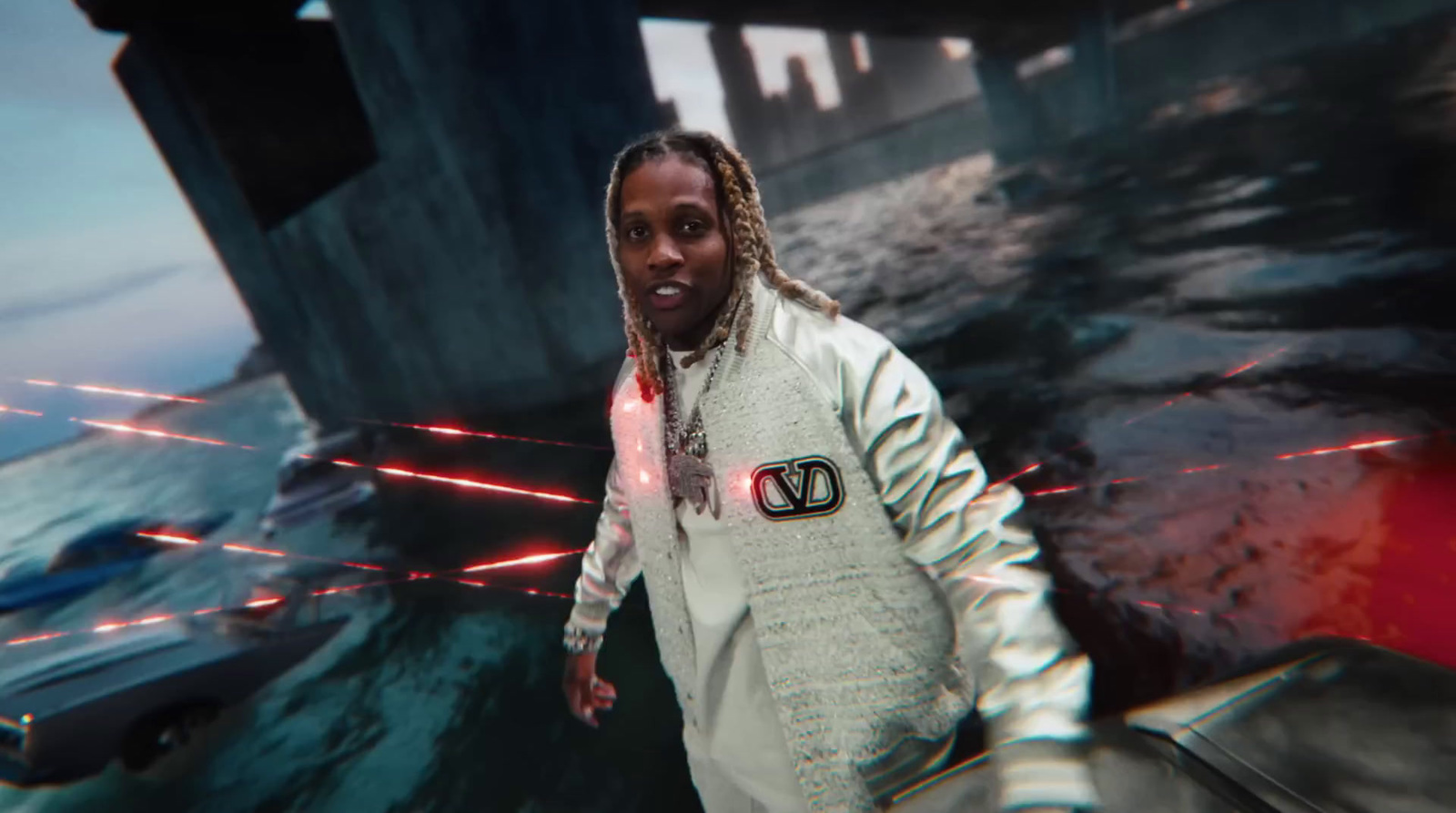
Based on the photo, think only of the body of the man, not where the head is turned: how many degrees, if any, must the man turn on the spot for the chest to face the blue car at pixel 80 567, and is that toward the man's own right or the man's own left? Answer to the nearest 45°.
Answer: approximately 90° to the man's own right

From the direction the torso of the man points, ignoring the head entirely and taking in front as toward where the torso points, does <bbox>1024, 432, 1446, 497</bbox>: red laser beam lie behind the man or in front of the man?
behind

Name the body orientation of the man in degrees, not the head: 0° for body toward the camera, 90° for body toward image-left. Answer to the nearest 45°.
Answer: approximately 45°

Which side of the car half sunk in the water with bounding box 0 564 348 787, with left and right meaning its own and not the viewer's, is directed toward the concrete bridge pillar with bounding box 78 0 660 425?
back

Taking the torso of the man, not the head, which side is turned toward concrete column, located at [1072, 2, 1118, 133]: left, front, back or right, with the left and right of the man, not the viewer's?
back

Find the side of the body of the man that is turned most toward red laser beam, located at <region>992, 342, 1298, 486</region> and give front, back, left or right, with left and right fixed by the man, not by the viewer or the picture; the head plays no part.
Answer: back

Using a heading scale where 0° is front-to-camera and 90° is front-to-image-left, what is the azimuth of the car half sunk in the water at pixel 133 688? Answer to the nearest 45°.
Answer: approximately 45°

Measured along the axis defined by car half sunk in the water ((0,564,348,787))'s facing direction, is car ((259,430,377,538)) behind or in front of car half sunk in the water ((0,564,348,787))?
behind
